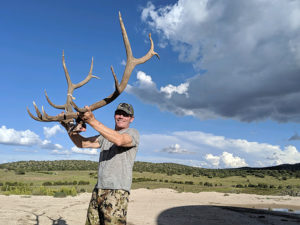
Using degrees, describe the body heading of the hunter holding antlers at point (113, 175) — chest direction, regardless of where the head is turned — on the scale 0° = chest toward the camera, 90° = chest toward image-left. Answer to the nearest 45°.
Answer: approximately 45°
